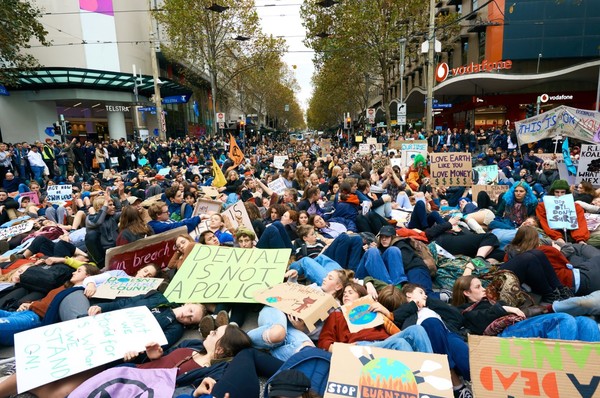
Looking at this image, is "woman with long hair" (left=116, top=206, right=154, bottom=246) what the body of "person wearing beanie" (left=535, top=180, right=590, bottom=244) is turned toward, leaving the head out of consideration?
no

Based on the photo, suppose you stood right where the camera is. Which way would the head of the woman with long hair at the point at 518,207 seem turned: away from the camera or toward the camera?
toward the camera

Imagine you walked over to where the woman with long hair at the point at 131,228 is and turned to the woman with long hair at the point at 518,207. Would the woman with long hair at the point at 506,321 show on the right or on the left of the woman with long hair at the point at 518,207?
right

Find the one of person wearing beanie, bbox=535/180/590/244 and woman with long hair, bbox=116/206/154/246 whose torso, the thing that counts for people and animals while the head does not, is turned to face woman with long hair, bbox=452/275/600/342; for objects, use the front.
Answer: the person wearing beanie

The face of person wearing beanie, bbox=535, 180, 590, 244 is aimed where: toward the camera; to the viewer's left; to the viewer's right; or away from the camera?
toward the camera

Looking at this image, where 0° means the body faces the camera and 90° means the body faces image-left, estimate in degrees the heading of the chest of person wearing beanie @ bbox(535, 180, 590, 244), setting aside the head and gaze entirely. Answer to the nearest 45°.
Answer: approximately 0°

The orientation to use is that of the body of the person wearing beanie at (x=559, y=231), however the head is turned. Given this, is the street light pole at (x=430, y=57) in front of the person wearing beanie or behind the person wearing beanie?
behind

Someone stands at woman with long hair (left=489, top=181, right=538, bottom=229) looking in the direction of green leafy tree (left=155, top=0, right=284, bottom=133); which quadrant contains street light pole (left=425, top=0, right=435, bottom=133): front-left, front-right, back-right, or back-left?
front-right

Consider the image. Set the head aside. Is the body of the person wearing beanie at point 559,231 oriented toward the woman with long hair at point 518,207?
no

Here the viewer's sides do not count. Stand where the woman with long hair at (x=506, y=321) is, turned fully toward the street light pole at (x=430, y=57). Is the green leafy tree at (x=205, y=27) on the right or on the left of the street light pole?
left

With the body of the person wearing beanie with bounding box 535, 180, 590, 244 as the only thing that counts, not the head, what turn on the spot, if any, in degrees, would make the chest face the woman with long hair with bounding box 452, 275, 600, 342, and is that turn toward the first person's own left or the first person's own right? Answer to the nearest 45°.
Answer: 0° — they already face them
